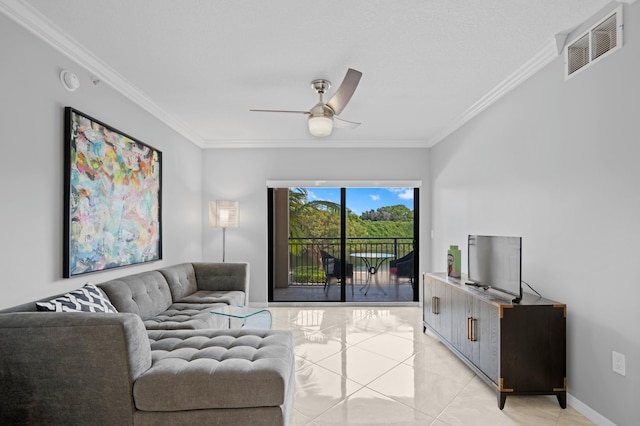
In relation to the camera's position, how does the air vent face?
facing the viewer and to the left of the viewer

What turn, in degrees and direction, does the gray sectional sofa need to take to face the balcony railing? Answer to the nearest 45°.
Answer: approximately 45° to its left

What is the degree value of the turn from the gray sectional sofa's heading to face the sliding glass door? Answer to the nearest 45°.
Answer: approximately 45° to its left

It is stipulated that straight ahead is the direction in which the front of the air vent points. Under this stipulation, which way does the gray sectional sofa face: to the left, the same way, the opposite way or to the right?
the opposite way

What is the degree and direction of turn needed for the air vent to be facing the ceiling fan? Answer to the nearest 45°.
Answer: approximately 45° to its right

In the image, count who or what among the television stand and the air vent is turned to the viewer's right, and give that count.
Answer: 0

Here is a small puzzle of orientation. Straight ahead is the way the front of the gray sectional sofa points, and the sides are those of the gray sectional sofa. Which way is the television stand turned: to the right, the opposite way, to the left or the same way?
the opposite way

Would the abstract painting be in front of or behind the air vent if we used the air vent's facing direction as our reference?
in front

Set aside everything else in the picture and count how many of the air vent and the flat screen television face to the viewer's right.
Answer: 0

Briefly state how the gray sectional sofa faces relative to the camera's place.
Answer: facing to the right of the viewer
